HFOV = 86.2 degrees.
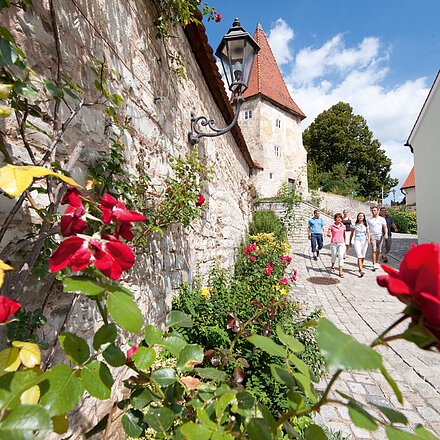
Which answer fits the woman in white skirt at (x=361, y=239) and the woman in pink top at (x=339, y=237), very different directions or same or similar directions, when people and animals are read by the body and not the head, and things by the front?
same or similar directions

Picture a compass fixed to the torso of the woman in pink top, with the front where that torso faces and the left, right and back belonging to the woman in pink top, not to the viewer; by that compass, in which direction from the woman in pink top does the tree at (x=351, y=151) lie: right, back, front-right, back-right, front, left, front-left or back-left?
back

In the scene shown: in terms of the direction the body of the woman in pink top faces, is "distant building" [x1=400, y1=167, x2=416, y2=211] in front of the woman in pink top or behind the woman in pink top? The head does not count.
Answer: behind

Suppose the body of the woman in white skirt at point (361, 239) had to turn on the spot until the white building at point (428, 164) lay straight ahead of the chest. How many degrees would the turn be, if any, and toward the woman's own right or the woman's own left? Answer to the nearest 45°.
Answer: approximately 135° to the woman's own left

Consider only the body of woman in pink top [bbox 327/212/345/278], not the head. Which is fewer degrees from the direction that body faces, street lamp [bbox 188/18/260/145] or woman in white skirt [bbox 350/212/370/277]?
the street lamp

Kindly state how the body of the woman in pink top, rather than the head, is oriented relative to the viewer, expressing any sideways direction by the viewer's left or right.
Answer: facing the viewer

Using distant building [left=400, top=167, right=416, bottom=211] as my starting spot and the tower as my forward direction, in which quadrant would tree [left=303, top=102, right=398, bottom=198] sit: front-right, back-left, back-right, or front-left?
front-right

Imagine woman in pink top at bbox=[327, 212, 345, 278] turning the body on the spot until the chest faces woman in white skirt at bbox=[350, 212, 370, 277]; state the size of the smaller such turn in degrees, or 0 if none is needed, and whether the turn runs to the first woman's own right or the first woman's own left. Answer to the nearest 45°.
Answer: approximately 135° to the first woman's own left

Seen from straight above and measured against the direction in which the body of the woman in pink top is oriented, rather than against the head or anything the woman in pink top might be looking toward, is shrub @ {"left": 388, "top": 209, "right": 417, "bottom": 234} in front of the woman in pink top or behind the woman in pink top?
behind

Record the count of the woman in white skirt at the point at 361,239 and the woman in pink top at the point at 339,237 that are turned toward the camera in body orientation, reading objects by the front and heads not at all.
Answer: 2
